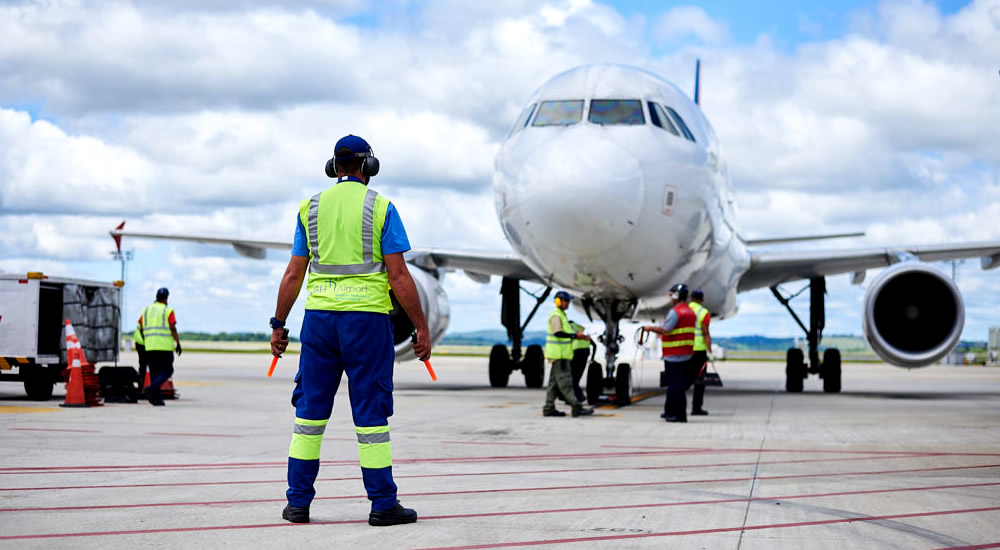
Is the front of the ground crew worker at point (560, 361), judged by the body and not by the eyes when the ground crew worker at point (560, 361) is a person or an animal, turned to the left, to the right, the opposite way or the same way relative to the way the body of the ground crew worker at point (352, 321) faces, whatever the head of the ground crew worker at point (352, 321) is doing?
to the right

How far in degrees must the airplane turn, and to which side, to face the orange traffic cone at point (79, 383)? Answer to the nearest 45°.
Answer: approximately 90° to its right

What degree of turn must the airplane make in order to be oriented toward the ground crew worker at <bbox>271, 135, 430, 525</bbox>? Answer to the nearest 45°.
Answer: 0° — it already faces them

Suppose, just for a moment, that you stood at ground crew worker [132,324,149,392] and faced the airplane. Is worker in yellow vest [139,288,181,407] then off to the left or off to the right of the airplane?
right

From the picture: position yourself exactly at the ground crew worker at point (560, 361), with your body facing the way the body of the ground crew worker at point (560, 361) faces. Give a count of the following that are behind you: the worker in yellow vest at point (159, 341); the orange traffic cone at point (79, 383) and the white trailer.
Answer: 3

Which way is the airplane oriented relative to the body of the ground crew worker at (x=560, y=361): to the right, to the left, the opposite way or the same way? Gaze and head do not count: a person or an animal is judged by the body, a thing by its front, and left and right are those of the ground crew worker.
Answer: to the right

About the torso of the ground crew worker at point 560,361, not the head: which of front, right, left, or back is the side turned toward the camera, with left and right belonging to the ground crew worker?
right

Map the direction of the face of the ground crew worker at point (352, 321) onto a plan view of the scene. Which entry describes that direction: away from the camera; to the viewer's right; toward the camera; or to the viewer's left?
away from the camera

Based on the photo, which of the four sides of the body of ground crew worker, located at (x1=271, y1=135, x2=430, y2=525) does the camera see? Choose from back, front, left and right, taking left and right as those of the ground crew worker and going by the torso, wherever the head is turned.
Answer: back

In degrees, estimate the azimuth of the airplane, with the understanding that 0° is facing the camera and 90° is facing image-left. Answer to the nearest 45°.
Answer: approximately 0°

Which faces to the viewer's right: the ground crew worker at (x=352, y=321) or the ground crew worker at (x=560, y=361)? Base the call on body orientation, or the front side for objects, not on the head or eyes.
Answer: the ground crew worker at (x=560, y=361)

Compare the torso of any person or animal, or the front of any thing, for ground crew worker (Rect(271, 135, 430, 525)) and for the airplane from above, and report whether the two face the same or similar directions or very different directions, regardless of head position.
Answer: very different directions
